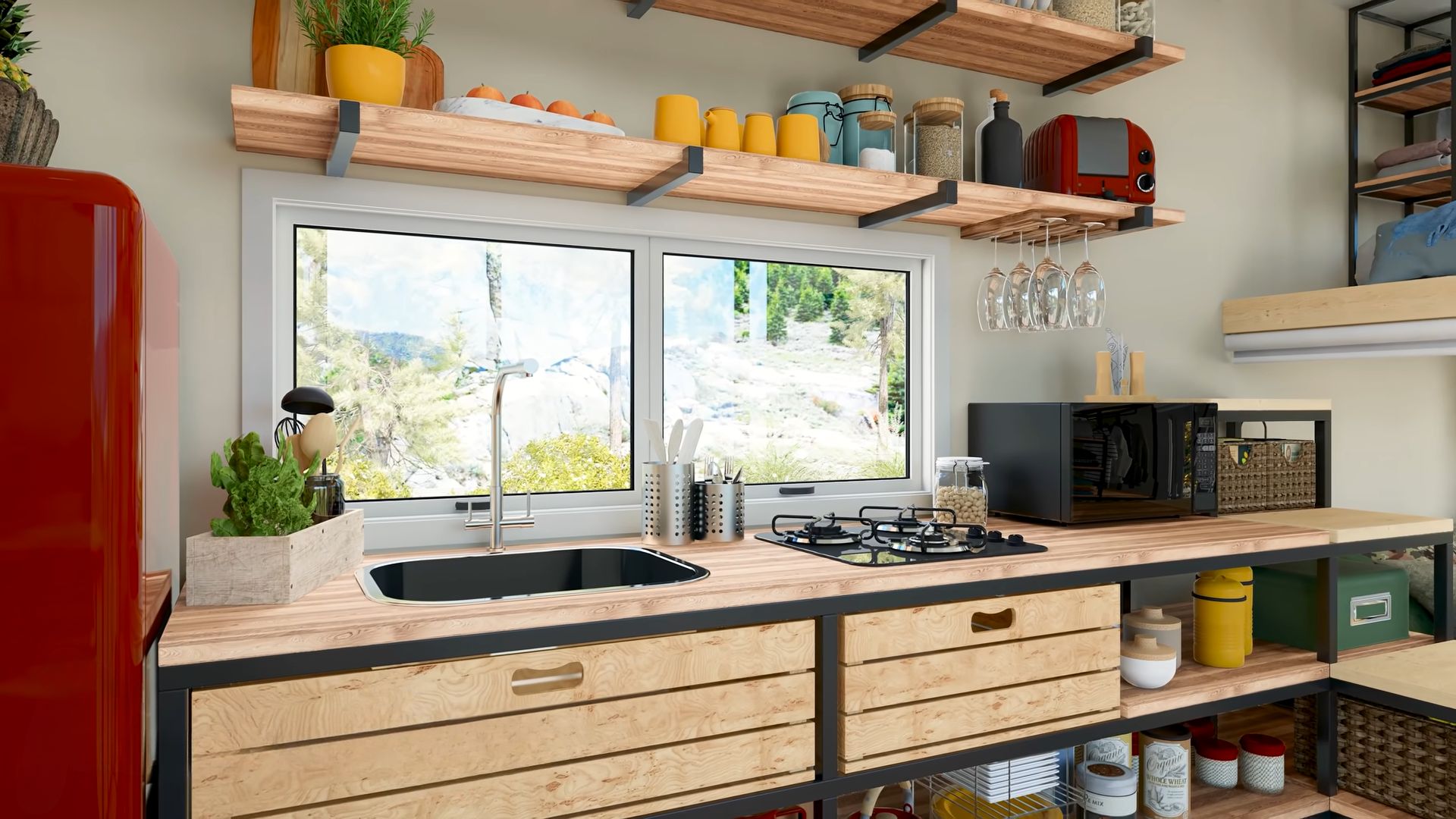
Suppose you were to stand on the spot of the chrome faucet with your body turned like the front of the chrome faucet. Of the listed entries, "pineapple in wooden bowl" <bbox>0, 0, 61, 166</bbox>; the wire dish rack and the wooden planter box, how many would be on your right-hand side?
2

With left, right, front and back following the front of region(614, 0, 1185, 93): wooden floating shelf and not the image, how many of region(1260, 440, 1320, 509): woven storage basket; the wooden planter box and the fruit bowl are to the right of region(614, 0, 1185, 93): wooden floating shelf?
2

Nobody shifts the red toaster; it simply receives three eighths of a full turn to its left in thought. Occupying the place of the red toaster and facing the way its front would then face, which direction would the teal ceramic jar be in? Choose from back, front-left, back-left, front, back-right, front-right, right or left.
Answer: back-left

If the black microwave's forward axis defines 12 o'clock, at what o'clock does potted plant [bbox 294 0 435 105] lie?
The potted plant is roughly at 3 o'clock from the black microwave.

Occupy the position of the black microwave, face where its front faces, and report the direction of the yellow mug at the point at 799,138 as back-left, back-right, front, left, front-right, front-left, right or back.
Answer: right

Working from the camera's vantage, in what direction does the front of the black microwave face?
facing the viewer and to the right of the viewer

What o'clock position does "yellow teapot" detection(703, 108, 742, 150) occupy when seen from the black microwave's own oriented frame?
The yellow teapot is roughly at 3 o'clock from the black microwave.

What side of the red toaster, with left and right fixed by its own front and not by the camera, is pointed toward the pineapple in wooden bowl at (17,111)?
right

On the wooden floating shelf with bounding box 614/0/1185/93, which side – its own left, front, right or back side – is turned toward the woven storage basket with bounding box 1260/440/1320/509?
left
